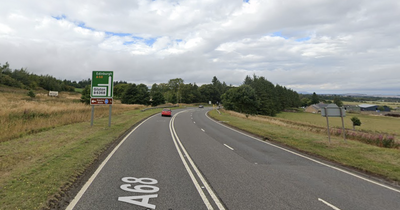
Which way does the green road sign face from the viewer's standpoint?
toward the camera
